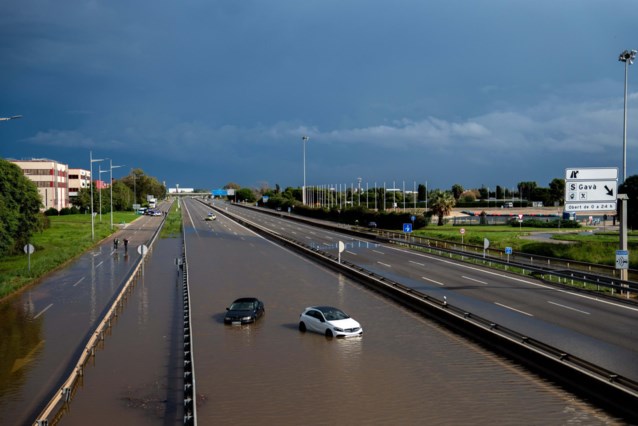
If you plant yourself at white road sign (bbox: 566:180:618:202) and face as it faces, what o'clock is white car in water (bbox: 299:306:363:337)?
The white car in water is roughly at 1 o'clock from the white road sign.

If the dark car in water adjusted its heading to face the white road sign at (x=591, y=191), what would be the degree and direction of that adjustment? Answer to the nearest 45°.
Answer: approximately 135° to its left

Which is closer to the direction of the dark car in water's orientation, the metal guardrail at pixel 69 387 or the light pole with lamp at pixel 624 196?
the metal guardrail

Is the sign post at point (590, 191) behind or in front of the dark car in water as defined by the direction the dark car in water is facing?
behind

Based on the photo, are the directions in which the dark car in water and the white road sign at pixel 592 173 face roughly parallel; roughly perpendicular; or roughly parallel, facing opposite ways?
roughly parallel

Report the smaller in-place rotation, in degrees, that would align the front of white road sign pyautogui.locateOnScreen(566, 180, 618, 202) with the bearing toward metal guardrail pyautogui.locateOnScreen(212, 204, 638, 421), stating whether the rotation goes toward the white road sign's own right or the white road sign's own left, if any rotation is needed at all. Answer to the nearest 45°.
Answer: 0° — it already faces it

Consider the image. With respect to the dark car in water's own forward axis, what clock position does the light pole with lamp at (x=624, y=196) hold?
The light pole with lamp is roughly at 7 o'clock from the dark car in water.

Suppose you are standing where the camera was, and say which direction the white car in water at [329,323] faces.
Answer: facing the viewer and to the right of the viewer

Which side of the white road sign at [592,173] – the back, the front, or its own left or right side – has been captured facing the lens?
front

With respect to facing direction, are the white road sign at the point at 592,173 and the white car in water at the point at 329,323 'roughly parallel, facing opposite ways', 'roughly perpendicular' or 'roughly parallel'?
roughly perpendicular

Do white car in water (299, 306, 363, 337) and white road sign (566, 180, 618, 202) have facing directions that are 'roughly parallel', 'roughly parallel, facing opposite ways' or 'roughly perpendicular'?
roughly parallel

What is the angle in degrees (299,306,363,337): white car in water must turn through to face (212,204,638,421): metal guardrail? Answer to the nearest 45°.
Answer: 0° — it already faces it

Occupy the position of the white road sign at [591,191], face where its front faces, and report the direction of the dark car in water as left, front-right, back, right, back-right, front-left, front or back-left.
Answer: front-right

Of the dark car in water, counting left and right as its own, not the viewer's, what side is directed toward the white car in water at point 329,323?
left

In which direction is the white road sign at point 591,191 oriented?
toward the camera
